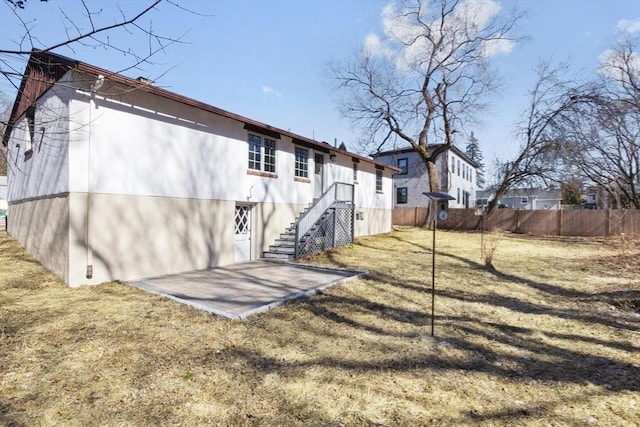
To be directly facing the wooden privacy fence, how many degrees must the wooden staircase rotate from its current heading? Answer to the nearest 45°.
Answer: approximately 180°

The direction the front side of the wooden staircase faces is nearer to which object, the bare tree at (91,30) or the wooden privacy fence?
the bare tree

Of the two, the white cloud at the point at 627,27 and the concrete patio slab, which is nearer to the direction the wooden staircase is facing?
the concrete patio slab

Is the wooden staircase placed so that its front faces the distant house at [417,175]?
no

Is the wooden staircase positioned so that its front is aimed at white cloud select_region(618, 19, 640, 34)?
no

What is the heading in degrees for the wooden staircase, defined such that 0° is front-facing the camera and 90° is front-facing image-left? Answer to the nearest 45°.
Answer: approximately 45°

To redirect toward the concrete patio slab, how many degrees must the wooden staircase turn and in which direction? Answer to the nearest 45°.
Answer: approximately 45° to its left

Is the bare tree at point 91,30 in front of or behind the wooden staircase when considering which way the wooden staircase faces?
in front

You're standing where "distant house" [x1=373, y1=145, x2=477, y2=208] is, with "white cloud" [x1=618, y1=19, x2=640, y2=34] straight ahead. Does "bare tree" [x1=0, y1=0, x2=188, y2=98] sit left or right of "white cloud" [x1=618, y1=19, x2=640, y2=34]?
right

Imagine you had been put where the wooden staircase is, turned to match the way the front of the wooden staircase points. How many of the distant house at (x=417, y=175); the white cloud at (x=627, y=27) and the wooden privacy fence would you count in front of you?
0
